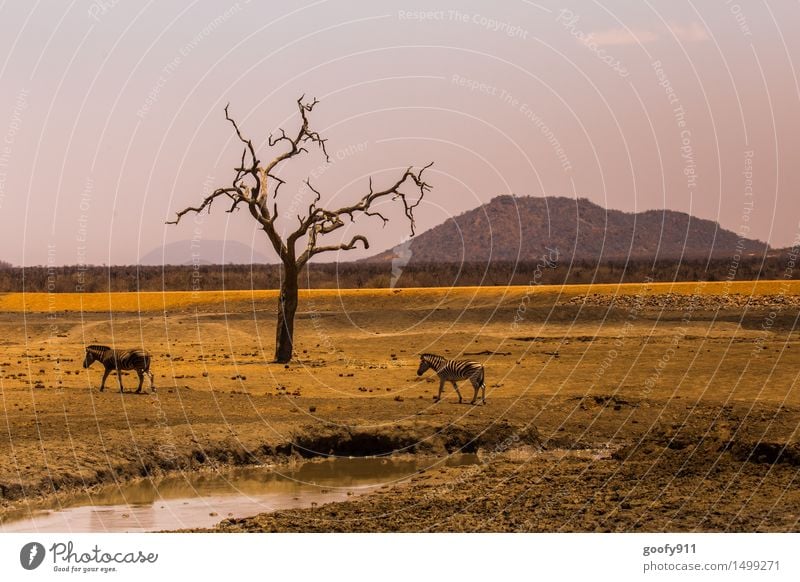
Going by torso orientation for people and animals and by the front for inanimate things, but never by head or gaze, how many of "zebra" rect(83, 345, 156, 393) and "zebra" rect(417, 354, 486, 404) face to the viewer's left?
2

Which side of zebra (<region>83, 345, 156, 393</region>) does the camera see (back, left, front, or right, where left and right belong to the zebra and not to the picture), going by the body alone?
left

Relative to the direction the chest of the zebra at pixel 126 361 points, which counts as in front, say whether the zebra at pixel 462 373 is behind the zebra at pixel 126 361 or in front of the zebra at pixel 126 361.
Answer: behind

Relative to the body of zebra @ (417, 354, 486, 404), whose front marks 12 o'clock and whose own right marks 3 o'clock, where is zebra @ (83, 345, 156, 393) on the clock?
zebra @ (83, 345, 156, 393) is roughly at 12 o'clock from zebra @ (417, 354, 486, 404).

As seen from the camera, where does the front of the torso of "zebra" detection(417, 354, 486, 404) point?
to the viewer's left
